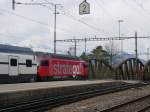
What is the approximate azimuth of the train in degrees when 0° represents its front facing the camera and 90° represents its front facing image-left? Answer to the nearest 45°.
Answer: approximately 225°
